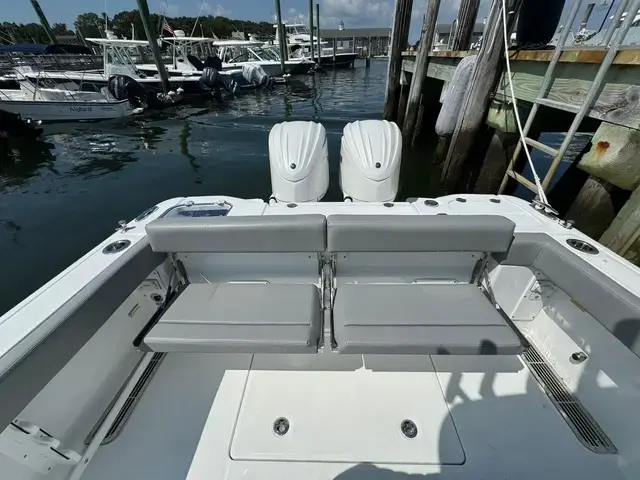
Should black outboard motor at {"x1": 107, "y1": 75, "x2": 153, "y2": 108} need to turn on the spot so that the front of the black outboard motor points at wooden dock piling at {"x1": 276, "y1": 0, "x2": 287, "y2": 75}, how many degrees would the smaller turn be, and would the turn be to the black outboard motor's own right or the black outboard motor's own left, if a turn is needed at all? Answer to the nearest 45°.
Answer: approximately 135° to the black outboard motor's own right

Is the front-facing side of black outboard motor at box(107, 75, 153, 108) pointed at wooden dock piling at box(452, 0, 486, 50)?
no

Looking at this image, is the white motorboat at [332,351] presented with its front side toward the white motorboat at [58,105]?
no

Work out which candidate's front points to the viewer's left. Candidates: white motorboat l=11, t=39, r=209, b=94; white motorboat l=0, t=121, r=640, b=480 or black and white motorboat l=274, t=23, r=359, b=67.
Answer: white motorboat l=11, t=39, r=209, b=94

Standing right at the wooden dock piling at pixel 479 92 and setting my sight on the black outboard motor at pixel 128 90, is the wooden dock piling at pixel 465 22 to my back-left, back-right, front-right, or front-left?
front-right

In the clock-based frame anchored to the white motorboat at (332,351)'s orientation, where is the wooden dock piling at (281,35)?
The wooden dock piling is roughly at 6 o'clock from the white motorboat.

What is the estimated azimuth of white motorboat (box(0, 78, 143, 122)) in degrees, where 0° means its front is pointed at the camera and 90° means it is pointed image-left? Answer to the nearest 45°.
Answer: approximately 90°

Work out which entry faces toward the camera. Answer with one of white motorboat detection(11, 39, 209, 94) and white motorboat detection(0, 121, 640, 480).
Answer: white motorboat detection(0, 121, 640, 480)

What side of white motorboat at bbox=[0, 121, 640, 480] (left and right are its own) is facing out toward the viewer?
front

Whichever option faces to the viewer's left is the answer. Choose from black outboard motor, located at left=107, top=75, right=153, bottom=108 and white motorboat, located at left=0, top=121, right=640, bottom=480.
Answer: the black outboard motor

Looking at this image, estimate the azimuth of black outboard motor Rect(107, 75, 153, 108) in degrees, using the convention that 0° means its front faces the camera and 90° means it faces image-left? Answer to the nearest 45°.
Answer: approximately 90°

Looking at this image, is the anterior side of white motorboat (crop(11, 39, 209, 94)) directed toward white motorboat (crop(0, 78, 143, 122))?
no

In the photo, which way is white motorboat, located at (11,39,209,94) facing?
to the viewer's left

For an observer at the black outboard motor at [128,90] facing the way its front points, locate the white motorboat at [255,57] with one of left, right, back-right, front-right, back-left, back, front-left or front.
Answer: back-right

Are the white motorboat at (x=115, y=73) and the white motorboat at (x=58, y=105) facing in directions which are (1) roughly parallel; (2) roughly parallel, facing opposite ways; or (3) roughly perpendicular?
roughly parallel
